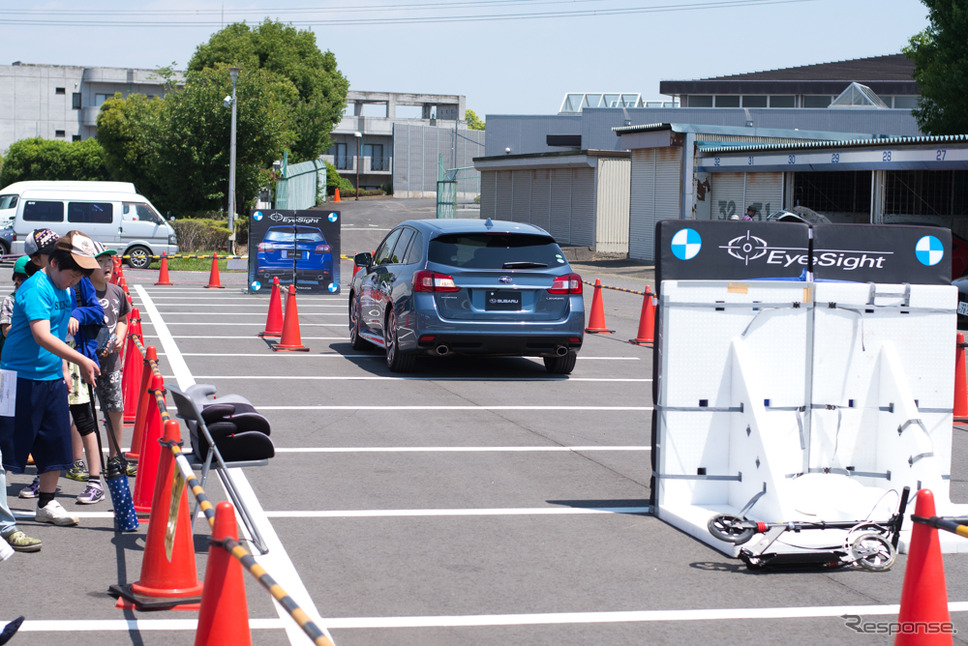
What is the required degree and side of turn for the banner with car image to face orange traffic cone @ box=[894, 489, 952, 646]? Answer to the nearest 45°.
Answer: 0° — it already faces it

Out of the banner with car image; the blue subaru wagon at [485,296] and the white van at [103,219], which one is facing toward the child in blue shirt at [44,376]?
the banner with car image

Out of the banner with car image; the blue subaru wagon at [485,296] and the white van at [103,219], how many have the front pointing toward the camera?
1

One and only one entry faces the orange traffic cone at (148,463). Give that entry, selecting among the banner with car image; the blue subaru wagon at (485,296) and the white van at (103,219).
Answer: the banner with car image

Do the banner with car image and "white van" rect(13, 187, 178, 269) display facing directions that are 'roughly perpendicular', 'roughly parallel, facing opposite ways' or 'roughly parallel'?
roughly perpendicular

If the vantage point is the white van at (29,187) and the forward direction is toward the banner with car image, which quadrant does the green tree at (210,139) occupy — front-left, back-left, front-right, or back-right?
back-left

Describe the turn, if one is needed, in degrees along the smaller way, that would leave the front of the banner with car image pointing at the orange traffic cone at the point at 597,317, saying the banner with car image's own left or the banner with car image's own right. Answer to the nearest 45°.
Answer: approximately 45° to the banner with car image's own left

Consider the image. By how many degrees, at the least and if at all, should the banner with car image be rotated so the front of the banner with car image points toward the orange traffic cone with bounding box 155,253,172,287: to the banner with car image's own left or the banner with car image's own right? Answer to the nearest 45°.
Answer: approximately 135° to the banner with car image's own right

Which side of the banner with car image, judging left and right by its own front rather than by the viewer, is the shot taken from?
front

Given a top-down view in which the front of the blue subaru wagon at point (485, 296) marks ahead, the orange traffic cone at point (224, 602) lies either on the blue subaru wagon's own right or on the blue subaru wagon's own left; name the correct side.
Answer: on the blue subaru wagon's own left

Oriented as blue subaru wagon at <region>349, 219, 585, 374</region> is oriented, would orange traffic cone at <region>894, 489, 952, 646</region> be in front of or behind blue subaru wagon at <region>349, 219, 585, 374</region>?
behind

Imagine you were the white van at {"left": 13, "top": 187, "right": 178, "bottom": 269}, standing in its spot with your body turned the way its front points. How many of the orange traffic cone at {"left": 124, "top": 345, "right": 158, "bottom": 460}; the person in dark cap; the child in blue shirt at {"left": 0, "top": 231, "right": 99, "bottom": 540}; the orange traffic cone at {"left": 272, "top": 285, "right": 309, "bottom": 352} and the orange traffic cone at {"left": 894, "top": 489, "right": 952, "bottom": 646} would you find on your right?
5

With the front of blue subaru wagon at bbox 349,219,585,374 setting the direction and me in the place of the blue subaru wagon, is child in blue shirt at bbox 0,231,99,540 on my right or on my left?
on my left

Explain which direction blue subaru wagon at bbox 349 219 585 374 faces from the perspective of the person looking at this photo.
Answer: facing away from the viewer and to the left of the viewer

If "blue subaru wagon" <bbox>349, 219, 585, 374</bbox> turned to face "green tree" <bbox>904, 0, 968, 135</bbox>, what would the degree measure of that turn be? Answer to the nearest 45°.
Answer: approximately 90° to its right

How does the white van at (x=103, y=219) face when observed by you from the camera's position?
facing to the right of the viewer

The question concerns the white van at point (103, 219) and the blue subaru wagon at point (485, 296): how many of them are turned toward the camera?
0

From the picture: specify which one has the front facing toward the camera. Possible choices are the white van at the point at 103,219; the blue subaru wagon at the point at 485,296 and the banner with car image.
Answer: the banner with car image

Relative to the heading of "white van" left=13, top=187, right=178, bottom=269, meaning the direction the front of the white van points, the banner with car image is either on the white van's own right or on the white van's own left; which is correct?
on the white van's own right
